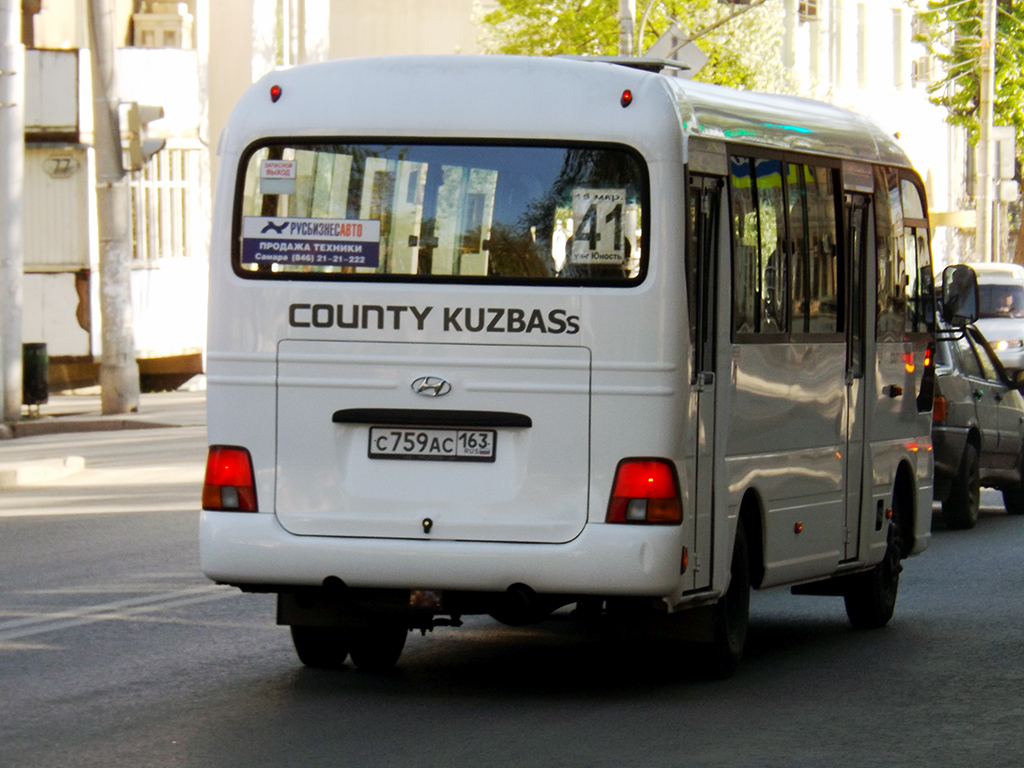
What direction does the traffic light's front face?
to the viewer's right

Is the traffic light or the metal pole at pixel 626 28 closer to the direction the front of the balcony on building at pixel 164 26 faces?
the traffic light

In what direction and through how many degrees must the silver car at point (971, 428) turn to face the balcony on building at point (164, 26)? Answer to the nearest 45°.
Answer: approximately 90° to its left

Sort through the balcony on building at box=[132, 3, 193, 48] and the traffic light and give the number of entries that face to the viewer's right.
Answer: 1

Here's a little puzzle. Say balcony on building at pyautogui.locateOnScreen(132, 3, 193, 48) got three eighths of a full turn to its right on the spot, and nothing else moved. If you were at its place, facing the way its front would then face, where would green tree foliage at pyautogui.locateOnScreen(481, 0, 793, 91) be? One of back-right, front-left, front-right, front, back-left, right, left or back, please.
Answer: right

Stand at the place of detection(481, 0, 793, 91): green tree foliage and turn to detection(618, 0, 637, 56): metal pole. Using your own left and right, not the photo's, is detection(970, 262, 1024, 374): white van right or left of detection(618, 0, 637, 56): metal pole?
left

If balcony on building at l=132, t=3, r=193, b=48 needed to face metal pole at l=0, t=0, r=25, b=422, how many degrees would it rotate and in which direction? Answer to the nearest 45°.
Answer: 0° — it already faces it

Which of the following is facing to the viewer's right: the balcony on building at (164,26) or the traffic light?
the traffic light

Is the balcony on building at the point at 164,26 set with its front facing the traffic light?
yes
